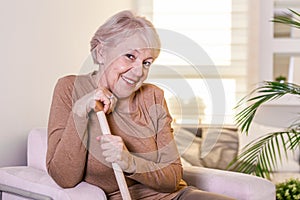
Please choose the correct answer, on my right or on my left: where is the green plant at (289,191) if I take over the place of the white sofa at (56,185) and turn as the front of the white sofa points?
on my left

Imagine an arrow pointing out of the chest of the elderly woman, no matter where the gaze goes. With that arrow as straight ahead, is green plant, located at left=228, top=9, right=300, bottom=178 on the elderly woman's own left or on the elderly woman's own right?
on the elderly woman's own left

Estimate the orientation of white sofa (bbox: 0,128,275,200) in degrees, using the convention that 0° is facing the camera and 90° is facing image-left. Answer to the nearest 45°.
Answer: approximately 315°

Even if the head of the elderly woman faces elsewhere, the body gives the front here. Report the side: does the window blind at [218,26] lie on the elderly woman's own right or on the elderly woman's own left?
on the elderly woman's own left

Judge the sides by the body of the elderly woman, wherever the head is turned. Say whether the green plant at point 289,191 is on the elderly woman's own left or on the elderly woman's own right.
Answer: on the elderly woman's own left
